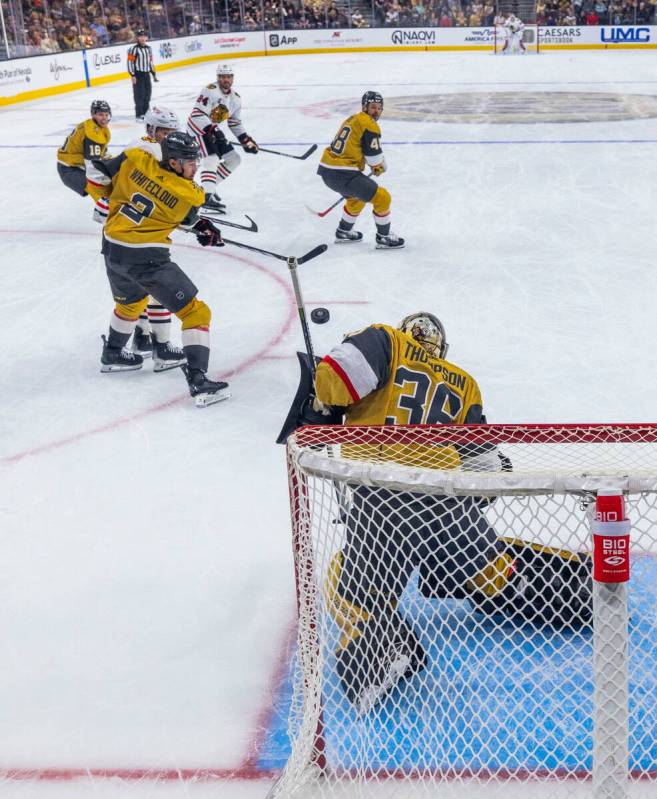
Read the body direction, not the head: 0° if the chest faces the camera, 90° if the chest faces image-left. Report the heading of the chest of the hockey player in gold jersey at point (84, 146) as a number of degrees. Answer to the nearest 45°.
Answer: approximately 270°

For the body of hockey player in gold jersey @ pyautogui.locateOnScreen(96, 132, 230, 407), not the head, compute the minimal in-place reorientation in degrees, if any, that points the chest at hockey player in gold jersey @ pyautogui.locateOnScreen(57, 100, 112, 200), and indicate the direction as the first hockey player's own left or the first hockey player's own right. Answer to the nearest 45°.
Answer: approximately 45° to the first hockey player's own left

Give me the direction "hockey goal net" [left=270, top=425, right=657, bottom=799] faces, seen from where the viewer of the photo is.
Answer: facing away from the viewer

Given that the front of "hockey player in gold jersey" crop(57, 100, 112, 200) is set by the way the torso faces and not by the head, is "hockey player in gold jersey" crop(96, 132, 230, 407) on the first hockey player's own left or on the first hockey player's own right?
on the first hockey player's own right

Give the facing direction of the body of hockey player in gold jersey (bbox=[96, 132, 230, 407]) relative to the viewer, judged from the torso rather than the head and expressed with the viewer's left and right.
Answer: facing away from the viewer and to the right of the viewer
